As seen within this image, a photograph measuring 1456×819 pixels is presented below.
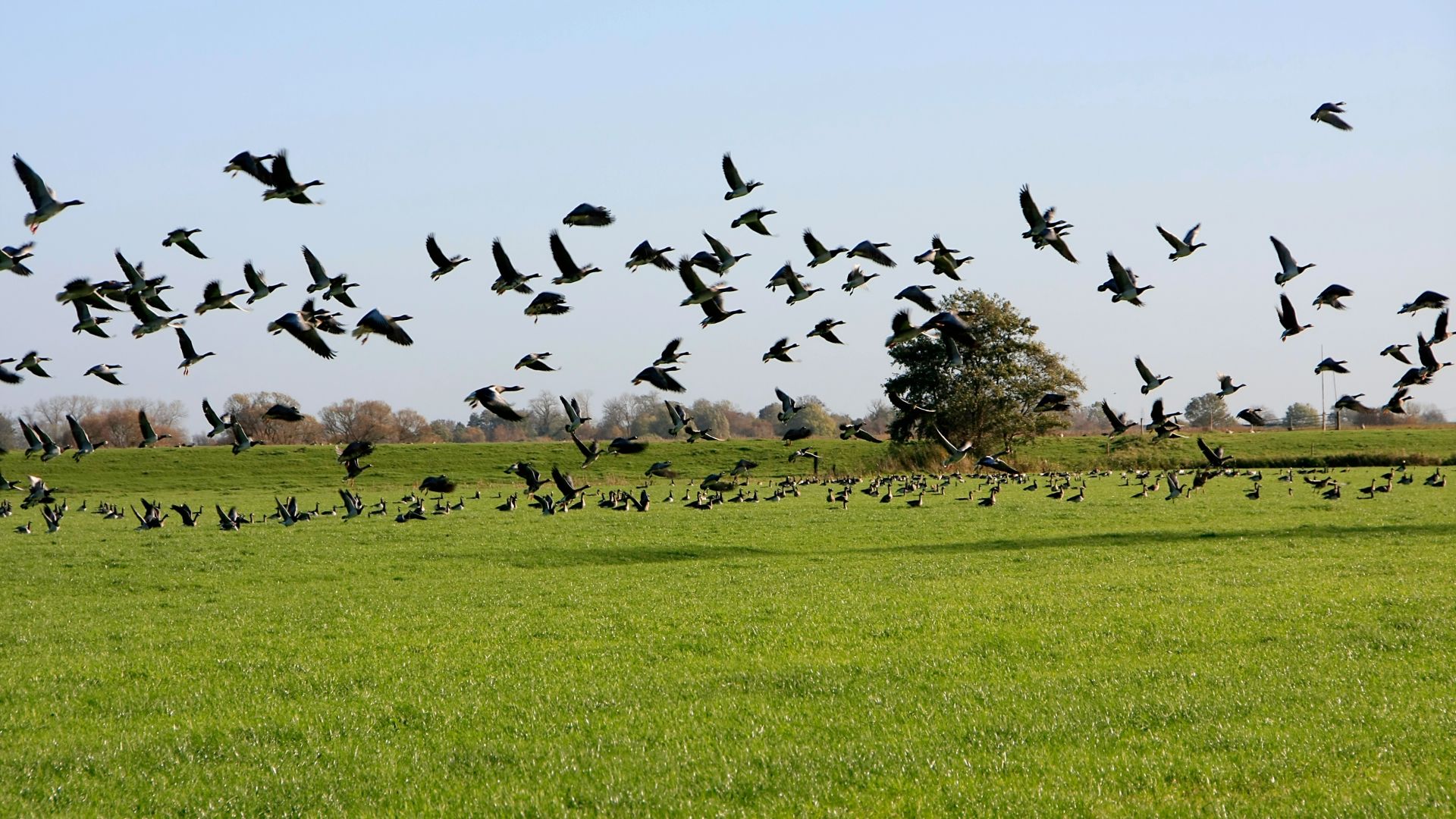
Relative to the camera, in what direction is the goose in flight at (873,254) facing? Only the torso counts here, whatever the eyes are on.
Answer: to the viewer's right

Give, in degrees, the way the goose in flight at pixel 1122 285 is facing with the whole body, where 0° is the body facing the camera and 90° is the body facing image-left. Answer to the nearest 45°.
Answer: approximately 270°

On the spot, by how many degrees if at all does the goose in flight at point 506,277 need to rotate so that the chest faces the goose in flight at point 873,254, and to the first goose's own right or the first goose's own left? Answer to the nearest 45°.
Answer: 0° — it already faces it

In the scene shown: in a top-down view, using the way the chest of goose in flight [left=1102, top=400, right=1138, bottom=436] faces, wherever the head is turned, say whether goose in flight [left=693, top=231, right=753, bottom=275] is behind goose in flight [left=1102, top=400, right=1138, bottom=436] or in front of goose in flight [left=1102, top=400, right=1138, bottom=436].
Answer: behind

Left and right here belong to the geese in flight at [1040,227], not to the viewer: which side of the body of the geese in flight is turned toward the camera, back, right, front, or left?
right

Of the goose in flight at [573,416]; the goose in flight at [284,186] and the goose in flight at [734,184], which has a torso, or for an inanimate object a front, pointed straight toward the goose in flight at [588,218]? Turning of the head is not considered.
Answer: the goose in flight at [284,186]

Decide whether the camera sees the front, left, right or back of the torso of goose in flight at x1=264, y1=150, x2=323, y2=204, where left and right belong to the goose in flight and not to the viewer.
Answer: right

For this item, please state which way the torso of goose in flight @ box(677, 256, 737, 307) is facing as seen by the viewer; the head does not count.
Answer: to the viewer's right

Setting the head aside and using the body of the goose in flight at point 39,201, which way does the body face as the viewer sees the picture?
to the viewer's right

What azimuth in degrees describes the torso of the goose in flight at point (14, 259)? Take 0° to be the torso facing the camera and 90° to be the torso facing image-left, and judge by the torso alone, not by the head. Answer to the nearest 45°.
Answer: approximately 270°
